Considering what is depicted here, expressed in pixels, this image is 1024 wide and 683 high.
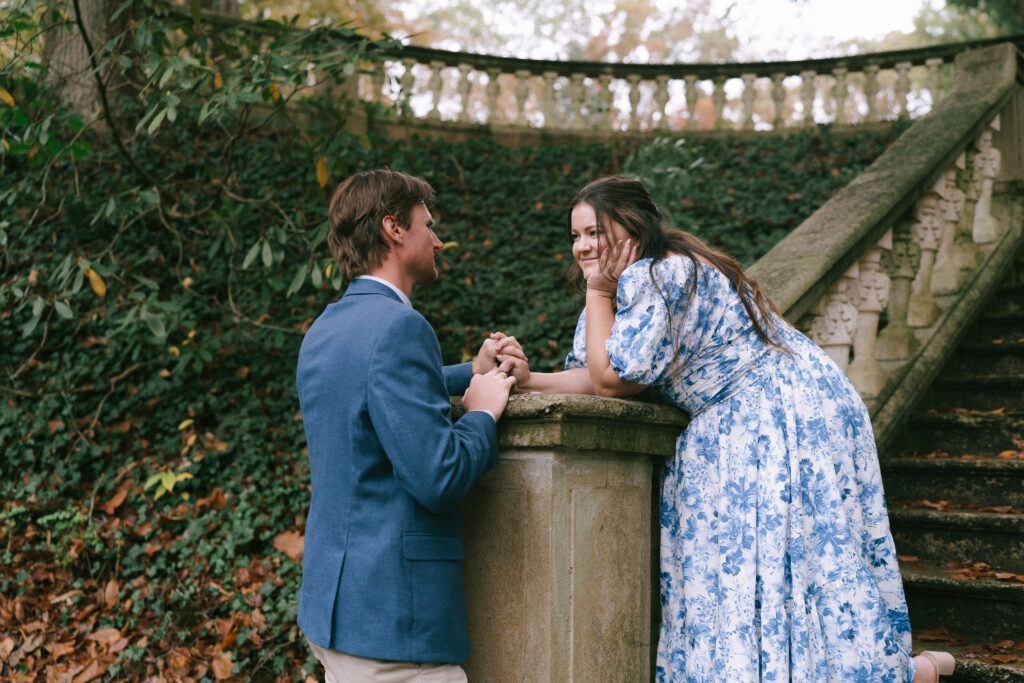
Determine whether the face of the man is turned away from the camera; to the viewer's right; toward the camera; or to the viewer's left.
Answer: to the viewer's right

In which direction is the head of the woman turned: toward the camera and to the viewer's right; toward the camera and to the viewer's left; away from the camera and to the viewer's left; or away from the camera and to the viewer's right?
toward the camera and to the viewer's left

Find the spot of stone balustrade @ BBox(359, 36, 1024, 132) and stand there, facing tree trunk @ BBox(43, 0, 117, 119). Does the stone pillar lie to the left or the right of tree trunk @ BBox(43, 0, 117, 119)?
left

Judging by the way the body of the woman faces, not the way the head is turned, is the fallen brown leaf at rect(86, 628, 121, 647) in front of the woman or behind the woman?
in front

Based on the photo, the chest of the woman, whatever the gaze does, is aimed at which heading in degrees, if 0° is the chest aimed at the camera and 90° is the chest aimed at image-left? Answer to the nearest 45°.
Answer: approximately 90°

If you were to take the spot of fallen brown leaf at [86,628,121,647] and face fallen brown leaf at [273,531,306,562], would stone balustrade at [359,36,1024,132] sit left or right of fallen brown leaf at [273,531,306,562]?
left

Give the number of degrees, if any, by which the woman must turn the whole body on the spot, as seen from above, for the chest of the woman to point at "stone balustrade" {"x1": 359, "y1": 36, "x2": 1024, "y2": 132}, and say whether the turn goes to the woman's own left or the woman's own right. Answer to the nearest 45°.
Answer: approximately 90° to the woman's own right

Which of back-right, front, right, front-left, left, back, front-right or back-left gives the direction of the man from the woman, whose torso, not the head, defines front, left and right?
front-left

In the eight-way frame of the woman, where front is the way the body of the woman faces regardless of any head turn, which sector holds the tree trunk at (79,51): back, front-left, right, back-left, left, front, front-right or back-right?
front-right
